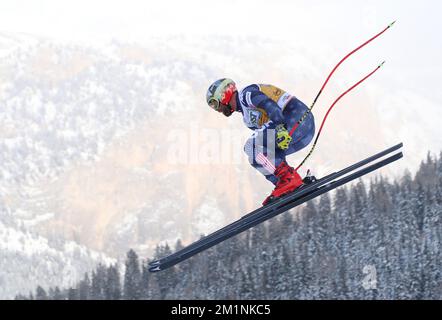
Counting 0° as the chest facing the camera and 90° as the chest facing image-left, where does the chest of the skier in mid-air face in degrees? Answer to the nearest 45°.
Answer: approximately 90°
